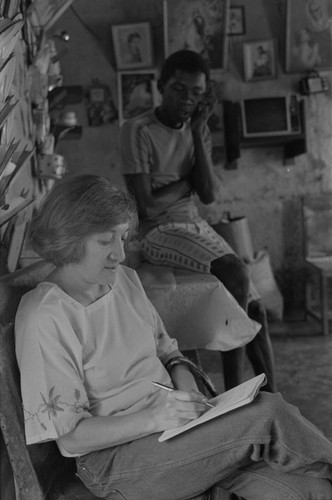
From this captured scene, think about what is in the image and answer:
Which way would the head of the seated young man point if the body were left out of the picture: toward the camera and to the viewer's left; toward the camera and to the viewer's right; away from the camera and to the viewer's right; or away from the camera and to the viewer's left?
toward the camera and to the viewer's right

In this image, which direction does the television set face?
toward the camera

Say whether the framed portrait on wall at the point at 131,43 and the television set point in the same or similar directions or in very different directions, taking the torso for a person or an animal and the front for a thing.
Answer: same or similar directions

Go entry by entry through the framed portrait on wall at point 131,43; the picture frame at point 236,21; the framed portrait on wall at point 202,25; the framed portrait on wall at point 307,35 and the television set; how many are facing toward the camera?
5

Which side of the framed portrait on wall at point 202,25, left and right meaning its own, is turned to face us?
front

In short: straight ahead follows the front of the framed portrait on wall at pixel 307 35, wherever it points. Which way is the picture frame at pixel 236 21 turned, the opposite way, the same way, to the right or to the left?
the same way

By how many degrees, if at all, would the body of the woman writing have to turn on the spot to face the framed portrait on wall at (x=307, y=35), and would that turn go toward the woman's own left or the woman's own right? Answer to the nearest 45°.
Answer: approximately 90° to the woman's own left

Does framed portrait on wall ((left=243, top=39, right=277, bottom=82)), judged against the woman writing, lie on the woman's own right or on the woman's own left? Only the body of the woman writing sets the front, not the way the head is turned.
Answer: on the woman's own left

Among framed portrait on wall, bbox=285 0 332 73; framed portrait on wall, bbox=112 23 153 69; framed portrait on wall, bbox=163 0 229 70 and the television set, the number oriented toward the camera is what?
4

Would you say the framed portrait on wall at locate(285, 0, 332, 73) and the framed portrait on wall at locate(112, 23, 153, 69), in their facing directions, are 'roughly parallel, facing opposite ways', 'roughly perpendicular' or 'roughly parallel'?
roughly parallel

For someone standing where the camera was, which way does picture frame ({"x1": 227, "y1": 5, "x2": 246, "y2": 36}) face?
facing the viewer

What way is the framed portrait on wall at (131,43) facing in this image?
toward the camera
